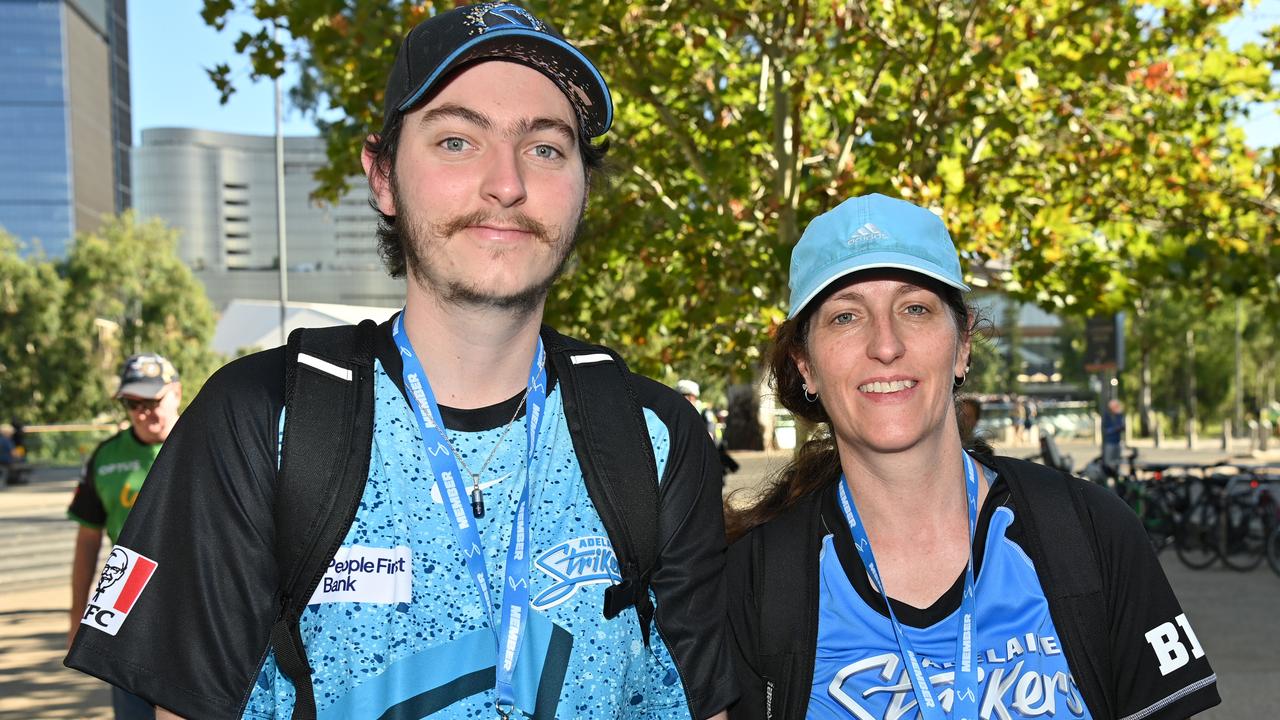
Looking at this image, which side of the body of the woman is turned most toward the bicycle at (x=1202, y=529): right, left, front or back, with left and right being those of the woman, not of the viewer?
back

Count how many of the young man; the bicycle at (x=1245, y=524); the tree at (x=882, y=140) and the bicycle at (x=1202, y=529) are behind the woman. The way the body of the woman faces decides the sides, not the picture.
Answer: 3

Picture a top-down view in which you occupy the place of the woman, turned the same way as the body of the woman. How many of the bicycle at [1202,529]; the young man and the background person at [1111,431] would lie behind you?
2

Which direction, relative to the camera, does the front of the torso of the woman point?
toward the camera

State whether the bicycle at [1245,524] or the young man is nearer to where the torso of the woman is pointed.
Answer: the young man

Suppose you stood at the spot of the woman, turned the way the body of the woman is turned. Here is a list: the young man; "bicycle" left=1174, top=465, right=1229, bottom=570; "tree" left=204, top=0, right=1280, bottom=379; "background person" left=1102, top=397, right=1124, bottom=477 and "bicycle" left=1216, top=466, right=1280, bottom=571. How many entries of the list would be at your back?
4

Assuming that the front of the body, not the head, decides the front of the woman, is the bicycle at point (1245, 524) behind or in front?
behind

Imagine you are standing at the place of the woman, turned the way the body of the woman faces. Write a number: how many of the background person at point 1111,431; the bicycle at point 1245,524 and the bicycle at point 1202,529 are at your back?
3

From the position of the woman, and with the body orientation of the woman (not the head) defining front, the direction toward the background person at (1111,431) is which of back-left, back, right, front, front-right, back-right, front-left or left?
back

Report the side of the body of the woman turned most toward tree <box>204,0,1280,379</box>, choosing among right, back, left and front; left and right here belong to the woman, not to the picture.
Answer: back

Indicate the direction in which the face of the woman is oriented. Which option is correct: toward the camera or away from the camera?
toward the camera

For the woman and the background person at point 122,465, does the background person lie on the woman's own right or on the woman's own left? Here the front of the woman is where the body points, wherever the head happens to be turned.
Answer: on the woman's own right
